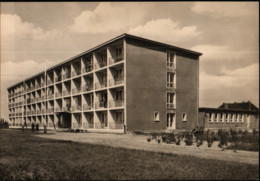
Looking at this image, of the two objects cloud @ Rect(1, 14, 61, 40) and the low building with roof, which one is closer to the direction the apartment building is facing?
the cloud

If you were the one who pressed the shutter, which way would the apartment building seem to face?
facing the viewer and to the left of the viewer

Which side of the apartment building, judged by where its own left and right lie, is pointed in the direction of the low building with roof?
back

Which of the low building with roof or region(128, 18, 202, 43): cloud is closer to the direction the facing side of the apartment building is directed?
the cloud
